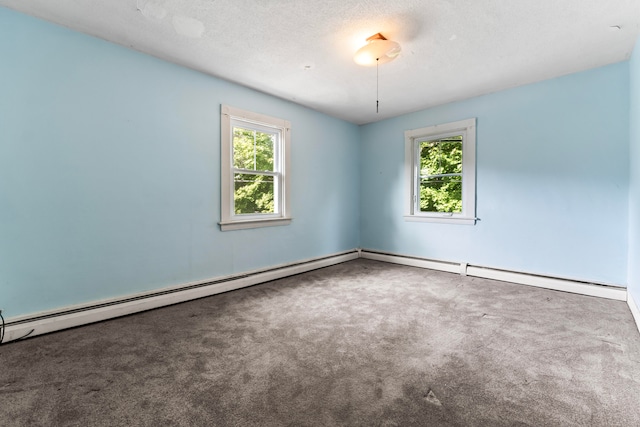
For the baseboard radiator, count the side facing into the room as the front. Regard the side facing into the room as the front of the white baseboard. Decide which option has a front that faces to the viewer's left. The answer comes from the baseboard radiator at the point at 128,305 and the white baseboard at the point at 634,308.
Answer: the white baseboard

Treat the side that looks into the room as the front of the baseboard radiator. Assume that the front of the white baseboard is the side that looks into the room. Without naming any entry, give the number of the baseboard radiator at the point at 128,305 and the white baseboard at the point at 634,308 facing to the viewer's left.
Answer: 1

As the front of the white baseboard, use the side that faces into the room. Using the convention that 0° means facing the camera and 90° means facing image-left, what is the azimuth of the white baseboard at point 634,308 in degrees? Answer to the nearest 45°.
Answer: approximately 90°

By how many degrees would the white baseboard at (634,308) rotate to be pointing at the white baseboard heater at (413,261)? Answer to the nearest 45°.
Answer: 0° — it already faces it

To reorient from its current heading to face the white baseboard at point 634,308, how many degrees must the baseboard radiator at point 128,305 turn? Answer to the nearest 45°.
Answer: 0° — it already faces it

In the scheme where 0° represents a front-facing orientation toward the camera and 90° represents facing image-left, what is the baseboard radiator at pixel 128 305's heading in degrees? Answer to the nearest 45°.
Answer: approximately 315°

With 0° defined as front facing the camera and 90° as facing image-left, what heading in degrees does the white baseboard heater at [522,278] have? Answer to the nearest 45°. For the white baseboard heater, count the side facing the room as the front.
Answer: approximately 45°

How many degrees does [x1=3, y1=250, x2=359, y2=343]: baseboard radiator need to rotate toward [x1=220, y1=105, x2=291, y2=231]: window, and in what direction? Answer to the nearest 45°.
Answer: approximately 90° to its left
